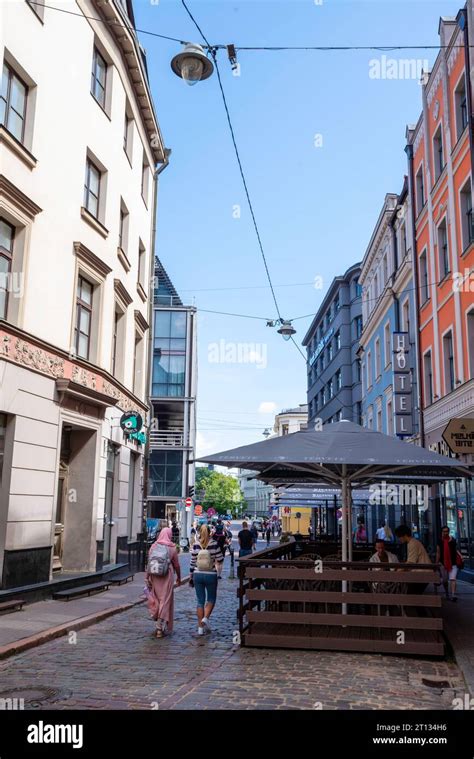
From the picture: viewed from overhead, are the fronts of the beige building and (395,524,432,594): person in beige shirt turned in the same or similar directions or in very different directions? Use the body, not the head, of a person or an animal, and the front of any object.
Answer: very different directions

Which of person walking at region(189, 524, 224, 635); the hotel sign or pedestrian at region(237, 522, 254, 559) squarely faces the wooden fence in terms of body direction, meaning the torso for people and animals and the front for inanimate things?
the hotel sign

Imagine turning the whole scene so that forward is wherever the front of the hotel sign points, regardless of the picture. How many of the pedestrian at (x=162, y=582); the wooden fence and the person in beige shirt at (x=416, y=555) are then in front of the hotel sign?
3

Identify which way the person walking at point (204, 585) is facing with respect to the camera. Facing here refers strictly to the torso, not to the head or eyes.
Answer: away from the camera

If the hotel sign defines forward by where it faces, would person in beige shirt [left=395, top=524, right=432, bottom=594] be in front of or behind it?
in front

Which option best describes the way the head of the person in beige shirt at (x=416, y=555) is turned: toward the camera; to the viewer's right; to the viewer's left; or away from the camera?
to the viewer's left

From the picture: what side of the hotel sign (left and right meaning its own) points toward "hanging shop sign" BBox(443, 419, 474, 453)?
front

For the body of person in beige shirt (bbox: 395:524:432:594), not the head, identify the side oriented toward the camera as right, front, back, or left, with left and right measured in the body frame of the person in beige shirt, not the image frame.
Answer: left

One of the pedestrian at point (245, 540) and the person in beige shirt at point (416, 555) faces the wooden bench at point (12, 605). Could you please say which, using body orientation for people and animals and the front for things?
the person in beige shirt at point (416, 555)

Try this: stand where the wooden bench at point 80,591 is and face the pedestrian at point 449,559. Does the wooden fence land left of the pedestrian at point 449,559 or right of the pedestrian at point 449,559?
right
